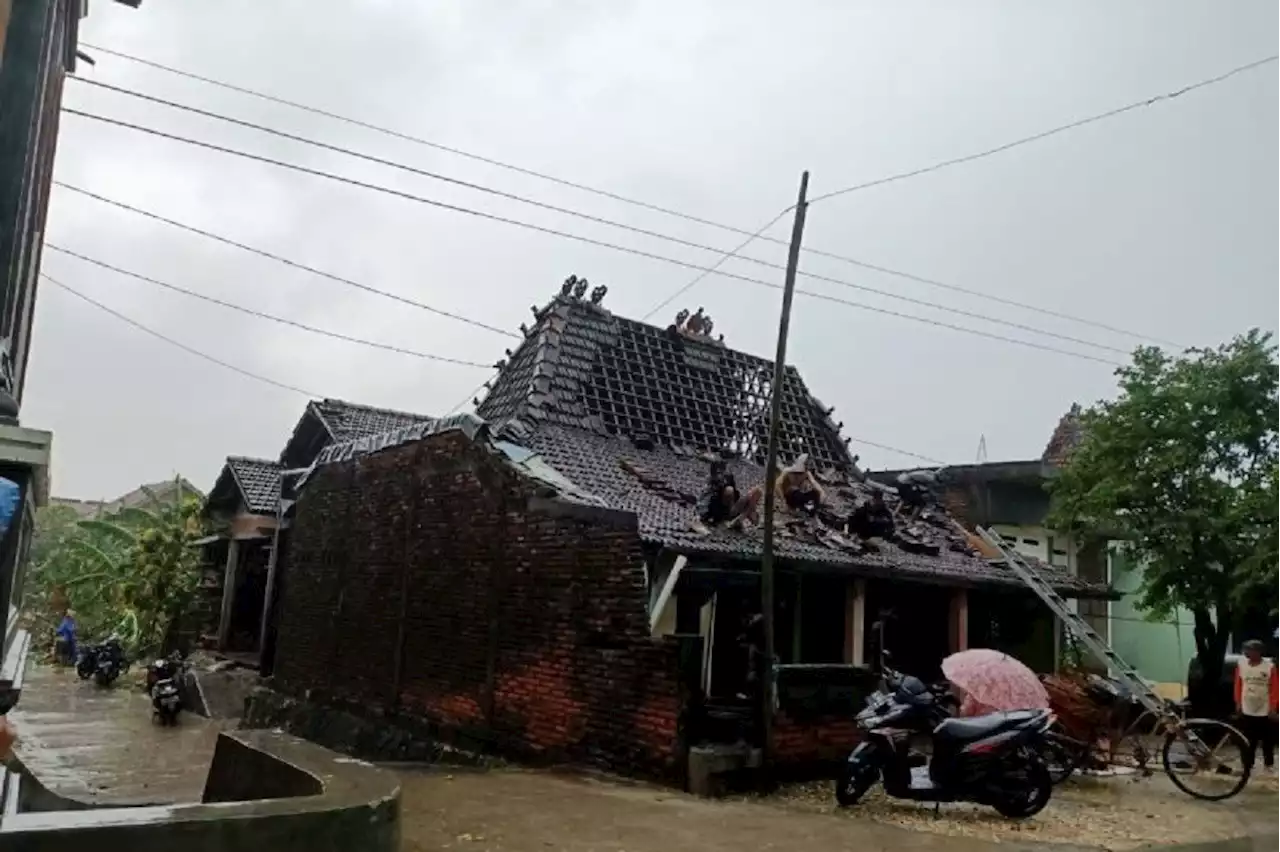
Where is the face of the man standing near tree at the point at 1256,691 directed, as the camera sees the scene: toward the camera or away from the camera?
toward the camera

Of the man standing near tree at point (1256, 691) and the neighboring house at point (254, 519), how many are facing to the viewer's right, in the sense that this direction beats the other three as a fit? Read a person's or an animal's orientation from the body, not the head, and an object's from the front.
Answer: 0

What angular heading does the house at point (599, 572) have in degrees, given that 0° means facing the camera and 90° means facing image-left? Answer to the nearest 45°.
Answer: approximately 315°

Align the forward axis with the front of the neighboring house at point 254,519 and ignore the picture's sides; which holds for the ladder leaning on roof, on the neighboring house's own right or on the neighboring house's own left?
on the neighboring house's own left

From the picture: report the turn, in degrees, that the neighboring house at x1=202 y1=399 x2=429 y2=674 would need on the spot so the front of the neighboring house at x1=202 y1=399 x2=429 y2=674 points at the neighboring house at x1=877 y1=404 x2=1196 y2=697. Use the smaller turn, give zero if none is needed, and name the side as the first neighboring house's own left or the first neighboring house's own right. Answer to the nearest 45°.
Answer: approximately 135° to the first neighboring house's own left

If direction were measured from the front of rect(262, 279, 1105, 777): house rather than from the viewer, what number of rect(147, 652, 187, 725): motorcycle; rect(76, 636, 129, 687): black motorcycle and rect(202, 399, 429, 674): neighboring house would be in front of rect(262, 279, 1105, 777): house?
0

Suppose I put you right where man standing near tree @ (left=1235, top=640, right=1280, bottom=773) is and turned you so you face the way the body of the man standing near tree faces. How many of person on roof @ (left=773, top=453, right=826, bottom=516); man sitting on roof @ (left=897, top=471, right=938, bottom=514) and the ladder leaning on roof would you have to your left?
0

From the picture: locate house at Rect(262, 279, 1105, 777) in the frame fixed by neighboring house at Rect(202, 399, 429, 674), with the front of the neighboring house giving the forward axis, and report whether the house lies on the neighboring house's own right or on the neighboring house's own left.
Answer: on the neighboring house's own left

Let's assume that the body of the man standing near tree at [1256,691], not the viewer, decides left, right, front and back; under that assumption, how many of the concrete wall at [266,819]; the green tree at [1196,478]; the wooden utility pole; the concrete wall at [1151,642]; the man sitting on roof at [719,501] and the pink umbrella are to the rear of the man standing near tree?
2

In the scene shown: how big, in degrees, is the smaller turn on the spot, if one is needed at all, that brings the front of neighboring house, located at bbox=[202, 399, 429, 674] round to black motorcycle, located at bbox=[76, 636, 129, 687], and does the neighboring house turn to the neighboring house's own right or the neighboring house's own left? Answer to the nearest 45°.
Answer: approximately 90° to the neighboring house's own right

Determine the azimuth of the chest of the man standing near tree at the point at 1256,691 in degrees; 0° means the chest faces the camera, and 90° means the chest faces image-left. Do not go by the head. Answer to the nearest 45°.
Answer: approximately 0°

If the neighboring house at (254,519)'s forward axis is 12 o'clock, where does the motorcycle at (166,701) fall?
The motorcycle is roughly at 11 o'clock from the neighboring house.
